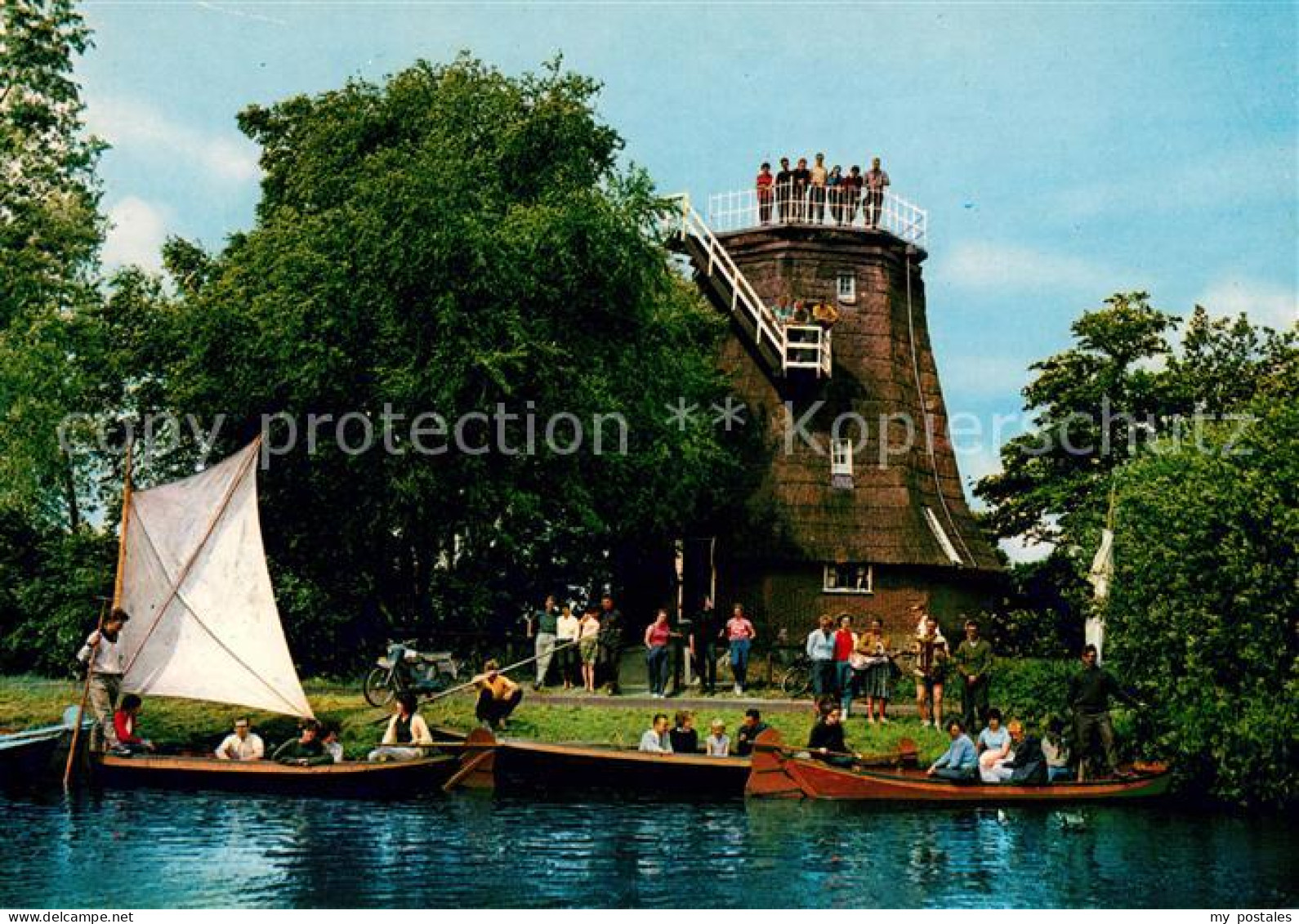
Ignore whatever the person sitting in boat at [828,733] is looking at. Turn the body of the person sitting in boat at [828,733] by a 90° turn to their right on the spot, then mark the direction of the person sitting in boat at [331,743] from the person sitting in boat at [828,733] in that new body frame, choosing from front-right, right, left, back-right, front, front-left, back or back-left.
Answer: front-right

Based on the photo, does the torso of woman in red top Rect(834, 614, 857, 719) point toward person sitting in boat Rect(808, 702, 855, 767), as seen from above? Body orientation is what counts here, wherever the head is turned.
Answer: yes

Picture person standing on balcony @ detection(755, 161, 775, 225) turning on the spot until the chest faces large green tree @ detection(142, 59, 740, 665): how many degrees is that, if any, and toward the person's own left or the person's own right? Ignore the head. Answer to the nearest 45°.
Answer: approximately 45° to the person's own right

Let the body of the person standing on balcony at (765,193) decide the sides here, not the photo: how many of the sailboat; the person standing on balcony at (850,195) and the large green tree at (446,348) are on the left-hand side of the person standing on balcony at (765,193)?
1

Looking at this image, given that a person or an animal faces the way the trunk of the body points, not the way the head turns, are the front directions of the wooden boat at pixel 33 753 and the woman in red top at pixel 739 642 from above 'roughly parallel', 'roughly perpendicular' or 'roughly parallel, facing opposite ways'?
roughly perpendicular

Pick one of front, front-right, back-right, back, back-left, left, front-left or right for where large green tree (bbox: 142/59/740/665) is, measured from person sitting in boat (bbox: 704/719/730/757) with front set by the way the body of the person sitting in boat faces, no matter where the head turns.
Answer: back-right

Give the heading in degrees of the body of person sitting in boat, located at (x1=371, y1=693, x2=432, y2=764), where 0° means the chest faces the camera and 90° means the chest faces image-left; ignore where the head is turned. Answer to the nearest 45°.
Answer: approximately 45°

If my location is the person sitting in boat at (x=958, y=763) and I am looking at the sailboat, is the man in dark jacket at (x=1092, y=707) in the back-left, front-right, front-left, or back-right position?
back-right
